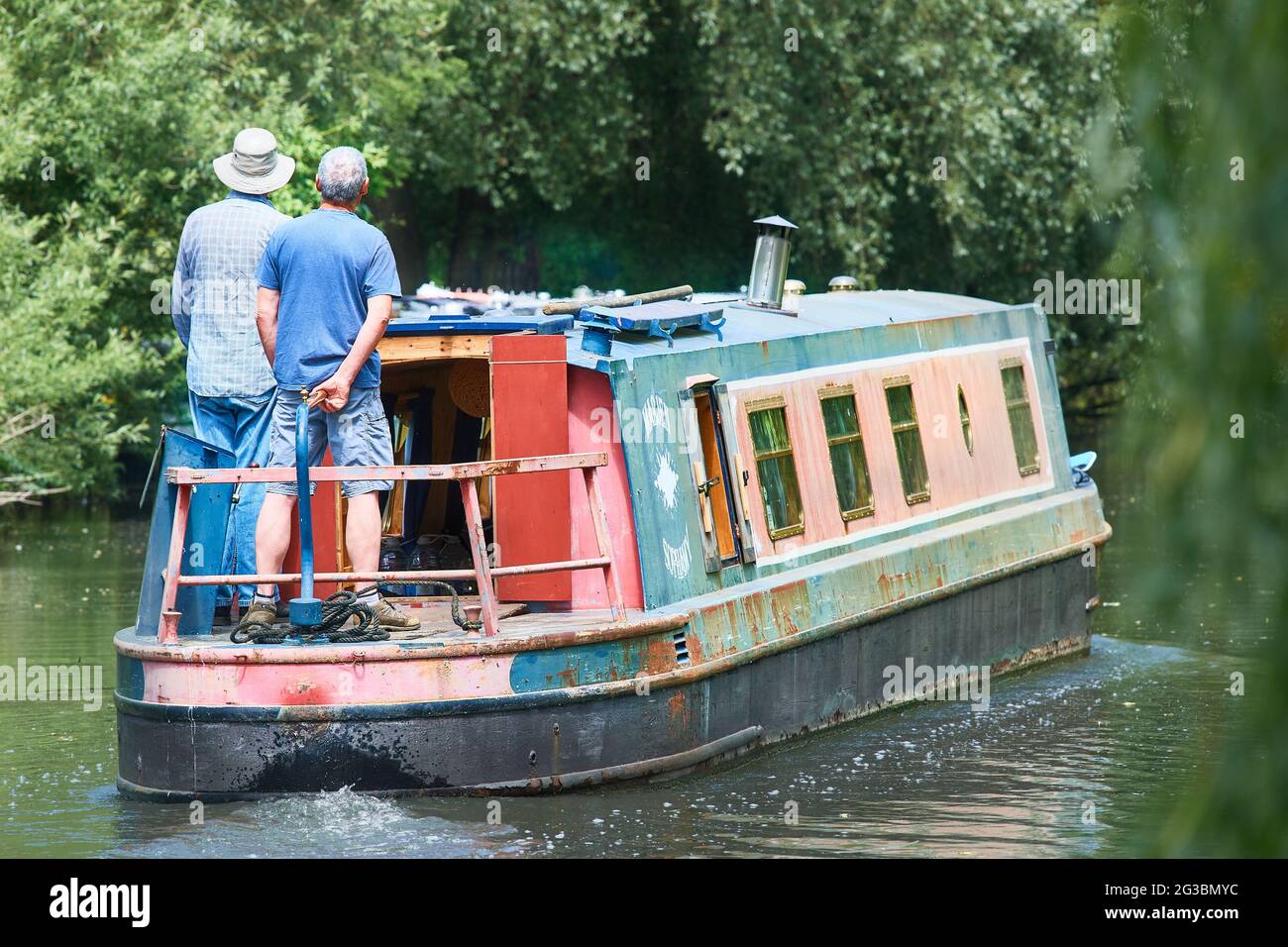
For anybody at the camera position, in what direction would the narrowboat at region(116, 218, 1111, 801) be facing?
facing away from the viewer and to the right of the viewer

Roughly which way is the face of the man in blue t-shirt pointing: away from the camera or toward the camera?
away from the camera

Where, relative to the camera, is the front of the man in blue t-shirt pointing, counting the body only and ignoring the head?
away from the camera

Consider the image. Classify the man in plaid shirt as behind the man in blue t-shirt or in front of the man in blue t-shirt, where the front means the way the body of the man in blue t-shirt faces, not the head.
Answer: in front
